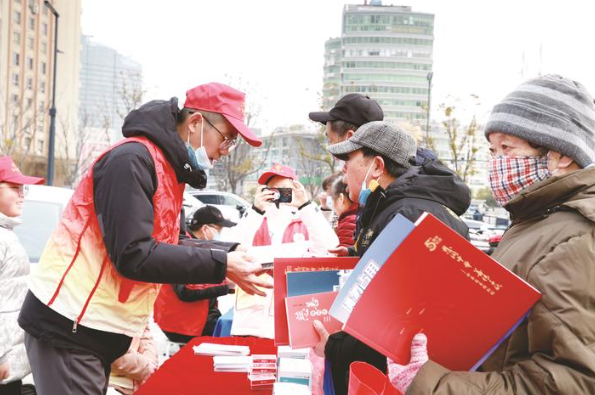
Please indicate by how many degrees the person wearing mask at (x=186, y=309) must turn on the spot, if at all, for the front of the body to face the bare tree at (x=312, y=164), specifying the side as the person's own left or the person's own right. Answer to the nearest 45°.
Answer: approximately 90° to the person's own left

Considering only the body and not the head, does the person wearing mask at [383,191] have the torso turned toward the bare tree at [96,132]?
no

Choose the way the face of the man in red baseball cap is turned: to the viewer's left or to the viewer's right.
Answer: to the viewer's right

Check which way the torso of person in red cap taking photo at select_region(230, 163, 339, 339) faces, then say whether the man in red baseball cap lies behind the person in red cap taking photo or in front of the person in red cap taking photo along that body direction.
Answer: in front

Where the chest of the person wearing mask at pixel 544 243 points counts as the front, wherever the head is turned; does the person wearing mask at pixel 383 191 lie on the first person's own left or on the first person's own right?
on the first person's own right

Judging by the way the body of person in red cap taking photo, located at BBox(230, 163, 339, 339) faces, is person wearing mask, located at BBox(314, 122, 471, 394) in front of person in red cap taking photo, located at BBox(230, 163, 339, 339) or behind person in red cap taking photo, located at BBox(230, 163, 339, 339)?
in front

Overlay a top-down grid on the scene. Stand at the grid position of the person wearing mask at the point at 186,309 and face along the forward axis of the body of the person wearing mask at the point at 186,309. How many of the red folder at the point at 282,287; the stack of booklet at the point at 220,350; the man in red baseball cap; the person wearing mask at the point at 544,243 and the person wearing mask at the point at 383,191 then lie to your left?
0

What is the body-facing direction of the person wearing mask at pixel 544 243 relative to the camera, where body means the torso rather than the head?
to the viewer's left

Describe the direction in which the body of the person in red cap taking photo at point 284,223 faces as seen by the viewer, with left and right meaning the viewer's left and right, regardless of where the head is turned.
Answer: facing the viewer

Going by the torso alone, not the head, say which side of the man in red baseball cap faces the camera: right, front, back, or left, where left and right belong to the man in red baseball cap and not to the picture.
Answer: right

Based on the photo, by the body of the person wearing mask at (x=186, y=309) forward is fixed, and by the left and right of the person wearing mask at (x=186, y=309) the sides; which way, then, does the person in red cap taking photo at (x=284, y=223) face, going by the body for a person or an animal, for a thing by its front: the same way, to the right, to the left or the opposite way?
to the right

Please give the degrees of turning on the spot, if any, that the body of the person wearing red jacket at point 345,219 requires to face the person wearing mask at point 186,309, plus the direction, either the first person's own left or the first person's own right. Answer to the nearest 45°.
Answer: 0° — they already face them
